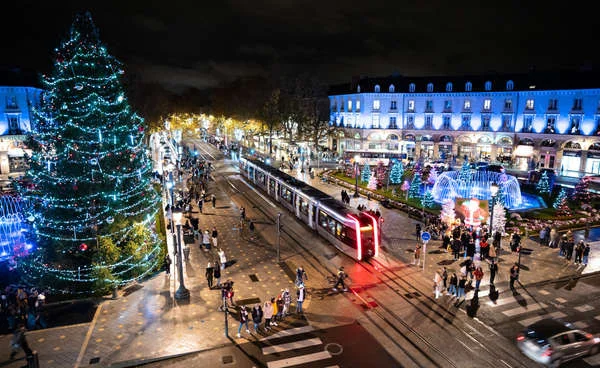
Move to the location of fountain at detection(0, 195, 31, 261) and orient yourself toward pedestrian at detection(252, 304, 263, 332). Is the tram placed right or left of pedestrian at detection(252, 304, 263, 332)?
left

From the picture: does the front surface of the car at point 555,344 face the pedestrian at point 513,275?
no

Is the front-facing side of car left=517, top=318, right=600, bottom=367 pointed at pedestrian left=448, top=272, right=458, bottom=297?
no

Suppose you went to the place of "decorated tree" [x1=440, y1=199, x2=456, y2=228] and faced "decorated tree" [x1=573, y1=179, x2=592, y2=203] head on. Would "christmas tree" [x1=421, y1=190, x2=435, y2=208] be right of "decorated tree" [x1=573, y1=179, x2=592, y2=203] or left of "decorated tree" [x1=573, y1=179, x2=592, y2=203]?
left

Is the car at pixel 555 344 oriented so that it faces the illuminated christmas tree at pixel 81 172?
no
